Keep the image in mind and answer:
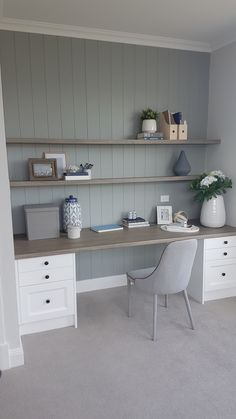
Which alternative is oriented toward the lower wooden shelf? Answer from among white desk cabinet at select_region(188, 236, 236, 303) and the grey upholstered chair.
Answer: the grey upholstered chair

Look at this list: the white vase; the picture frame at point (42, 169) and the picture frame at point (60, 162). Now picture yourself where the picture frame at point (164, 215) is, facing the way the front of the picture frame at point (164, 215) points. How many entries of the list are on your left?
1

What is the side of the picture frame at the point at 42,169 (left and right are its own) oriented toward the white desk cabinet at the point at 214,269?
left

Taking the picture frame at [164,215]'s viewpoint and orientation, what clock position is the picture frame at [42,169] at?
the picture frame at [42,169] is roughly at 2 o'clock from the picture frame at [164,215].

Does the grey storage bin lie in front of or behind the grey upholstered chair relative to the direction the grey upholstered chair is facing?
in front

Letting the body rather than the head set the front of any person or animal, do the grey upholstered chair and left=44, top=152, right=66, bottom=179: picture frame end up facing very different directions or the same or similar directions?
very different directions

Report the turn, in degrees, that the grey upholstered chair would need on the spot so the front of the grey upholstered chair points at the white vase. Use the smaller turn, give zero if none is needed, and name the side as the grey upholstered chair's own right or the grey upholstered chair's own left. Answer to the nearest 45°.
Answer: approximately 90° to the grey upholstered chair's own right

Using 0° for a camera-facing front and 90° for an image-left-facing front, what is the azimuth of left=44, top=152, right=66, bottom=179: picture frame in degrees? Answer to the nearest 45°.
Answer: approximately 0°

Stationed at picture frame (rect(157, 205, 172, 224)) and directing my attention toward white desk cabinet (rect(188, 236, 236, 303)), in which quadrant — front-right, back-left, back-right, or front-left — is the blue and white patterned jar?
back-right

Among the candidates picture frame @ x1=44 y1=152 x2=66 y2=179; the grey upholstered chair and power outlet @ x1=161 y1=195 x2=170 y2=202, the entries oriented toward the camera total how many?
2
